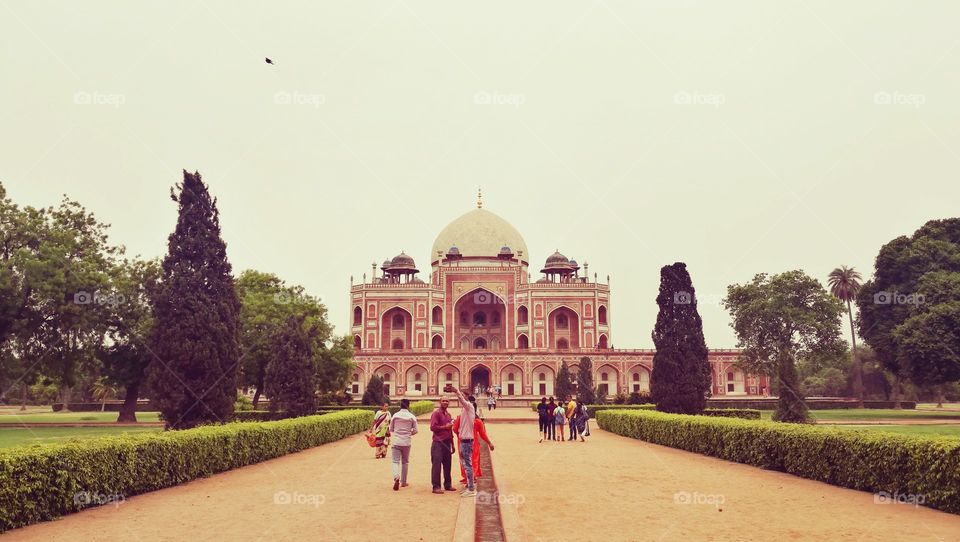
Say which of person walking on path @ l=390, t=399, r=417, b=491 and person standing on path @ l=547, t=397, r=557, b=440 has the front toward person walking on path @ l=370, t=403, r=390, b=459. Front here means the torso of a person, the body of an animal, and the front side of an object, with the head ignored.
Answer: person walking on path @ l=390, t=399, r=417, b=491

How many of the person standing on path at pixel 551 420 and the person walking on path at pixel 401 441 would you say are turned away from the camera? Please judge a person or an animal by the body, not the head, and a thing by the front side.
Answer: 2

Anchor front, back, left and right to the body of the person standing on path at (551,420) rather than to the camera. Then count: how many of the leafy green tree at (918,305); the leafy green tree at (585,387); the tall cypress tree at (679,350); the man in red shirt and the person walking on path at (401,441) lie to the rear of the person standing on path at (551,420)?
2

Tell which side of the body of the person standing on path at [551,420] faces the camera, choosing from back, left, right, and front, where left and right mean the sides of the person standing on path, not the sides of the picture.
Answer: back

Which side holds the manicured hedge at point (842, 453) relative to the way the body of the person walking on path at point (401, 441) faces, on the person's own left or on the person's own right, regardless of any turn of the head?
on the person's own right

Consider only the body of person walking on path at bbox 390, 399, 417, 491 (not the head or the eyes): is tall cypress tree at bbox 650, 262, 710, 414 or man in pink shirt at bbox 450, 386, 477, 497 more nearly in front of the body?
the tall cypress tree

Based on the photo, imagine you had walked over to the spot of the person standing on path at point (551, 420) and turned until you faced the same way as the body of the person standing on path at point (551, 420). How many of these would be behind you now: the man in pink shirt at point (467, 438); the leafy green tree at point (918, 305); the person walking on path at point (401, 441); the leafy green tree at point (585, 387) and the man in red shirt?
3

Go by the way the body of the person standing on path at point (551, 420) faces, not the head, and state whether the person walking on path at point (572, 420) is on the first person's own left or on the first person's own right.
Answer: on the first person's own right

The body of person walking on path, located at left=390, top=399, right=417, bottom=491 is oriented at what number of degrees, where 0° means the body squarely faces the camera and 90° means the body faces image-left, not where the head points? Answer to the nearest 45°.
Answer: approximately 180°

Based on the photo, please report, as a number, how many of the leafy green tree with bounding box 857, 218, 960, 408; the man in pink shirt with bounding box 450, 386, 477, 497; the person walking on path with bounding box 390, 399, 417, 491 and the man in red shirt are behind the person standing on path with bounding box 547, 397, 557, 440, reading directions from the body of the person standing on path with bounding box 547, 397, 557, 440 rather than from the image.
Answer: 3
